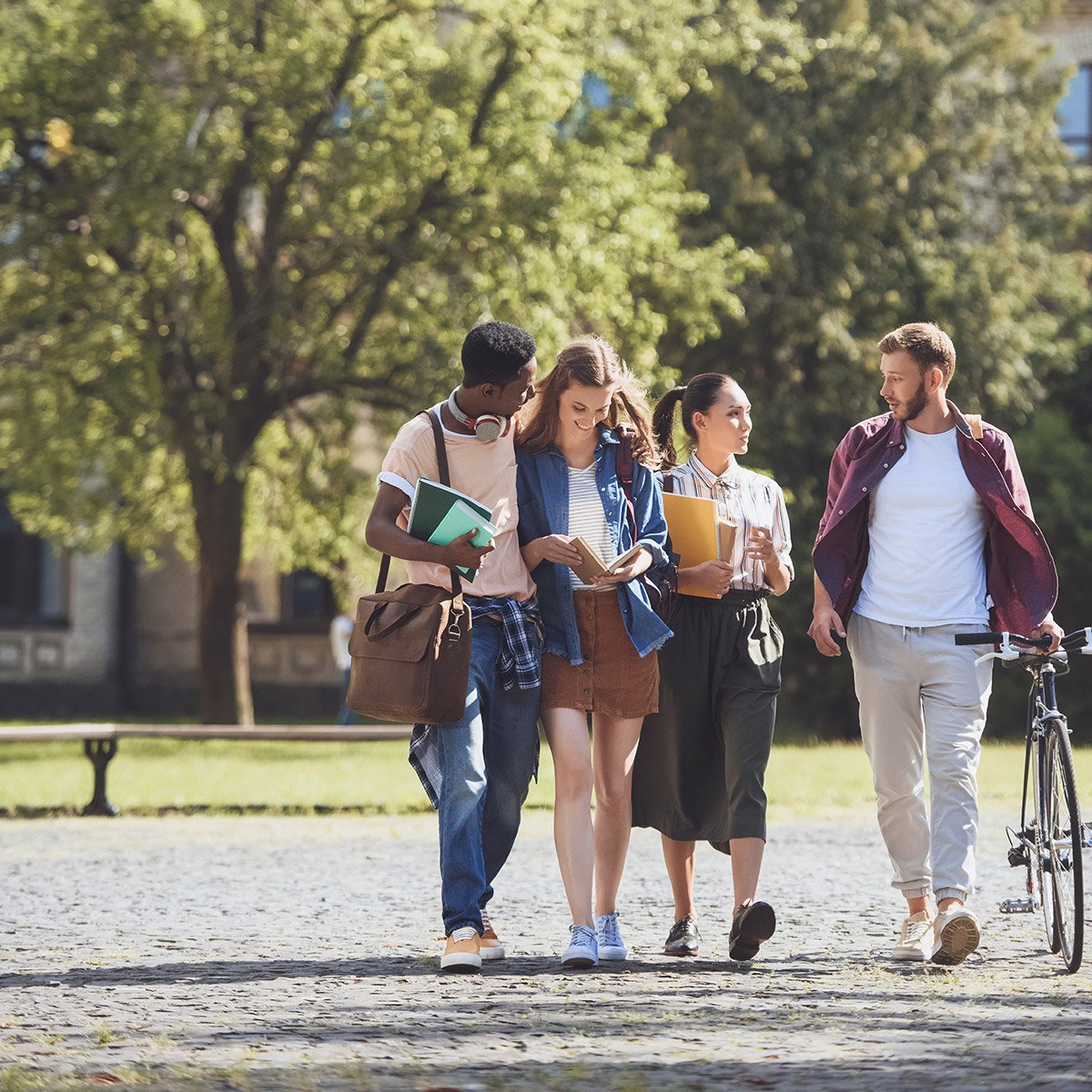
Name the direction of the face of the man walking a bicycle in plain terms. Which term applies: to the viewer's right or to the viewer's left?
to the viewer's left

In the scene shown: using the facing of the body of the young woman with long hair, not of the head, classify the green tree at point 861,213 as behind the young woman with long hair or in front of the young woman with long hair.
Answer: behind

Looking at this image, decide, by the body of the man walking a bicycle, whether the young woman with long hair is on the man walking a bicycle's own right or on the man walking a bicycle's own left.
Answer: on the man walking a bicycle's own right

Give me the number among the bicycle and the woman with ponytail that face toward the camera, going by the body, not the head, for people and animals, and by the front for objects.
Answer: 2

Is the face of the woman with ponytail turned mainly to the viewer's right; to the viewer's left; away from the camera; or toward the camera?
to the viewer's right

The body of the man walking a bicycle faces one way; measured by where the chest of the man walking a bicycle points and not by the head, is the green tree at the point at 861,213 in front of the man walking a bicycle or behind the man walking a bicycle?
behind

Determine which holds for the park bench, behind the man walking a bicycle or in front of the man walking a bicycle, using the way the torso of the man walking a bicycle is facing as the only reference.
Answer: behind

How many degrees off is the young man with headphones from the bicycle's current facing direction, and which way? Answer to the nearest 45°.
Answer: approximately 90° to its right

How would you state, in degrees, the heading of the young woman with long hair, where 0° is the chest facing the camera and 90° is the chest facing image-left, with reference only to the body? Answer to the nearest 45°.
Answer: approximately 0°
